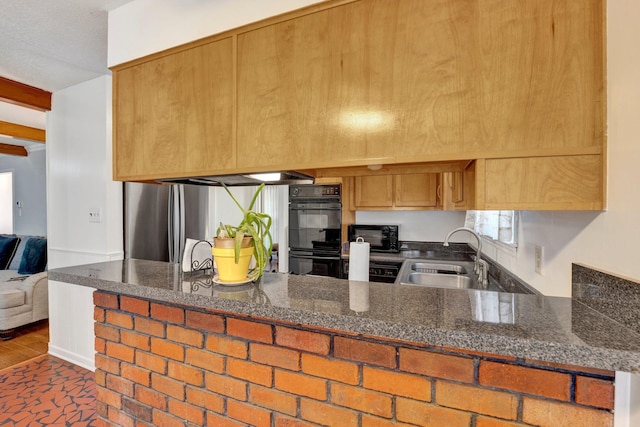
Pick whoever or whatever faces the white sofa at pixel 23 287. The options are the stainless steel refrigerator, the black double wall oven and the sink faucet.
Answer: the sink faucet

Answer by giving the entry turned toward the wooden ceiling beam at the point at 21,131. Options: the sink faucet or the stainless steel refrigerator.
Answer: the sink faucet

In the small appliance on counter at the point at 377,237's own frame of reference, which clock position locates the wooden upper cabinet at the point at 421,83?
The wooden upper cabinet is roughly at 12 o'clock from the small appliance on counter.

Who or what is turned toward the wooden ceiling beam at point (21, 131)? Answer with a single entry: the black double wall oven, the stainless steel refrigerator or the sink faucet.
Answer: the sink faucet

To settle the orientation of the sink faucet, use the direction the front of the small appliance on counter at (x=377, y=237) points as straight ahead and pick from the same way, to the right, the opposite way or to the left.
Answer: to the right

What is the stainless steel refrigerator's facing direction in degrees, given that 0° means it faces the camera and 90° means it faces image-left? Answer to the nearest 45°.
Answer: approximately 0°

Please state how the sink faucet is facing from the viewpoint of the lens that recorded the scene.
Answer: facing to the left of the viewer

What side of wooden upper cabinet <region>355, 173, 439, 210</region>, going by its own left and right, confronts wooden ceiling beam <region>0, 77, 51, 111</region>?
right

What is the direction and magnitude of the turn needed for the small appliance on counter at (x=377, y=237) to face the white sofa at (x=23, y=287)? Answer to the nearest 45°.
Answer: approximately 90° to its right

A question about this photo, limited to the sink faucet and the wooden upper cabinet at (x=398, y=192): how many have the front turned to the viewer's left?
1
